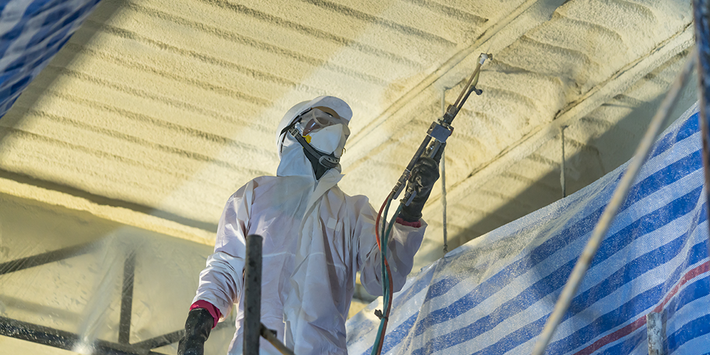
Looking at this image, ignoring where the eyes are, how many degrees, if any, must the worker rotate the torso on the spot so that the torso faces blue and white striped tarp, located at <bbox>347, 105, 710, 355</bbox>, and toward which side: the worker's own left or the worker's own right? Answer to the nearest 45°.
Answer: approximately 45° to the worker's own left

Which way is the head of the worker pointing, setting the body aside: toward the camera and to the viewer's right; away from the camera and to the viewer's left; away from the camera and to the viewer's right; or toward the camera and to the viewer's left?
toward the camera and to the viewer's right

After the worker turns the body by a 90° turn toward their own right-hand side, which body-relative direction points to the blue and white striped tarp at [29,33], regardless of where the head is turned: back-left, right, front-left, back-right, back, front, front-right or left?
front

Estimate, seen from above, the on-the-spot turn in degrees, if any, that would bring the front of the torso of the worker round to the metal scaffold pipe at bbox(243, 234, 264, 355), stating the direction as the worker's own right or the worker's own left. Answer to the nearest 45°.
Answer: approximately 45° to the worker's own right

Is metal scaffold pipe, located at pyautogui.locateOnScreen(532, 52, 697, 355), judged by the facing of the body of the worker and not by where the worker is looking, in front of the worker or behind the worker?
in front

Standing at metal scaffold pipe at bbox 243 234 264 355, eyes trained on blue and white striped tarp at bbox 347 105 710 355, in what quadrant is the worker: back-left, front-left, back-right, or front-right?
front-left
